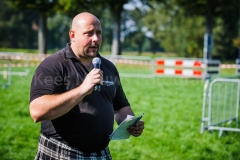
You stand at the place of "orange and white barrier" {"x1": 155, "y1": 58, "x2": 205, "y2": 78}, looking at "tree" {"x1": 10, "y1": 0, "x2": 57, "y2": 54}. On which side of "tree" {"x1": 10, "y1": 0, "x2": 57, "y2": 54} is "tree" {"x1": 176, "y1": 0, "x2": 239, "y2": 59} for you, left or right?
right

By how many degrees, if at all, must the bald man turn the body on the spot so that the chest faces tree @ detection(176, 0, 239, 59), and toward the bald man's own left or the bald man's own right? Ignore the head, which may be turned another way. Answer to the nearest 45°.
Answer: approximately 135° to the bald man's own left

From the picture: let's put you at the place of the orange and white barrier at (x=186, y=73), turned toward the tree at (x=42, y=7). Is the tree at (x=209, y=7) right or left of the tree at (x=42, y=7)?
right

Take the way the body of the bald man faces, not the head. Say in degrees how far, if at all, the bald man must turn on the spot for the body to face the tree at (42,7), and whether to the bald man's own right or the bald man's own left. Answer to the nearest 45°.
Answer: approximately 135° to the bald man's own left

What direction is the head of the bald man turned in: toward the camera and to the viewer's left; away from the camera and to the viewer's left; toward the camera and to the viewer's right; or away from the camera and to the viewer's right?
toward the camera and to the viewer's right

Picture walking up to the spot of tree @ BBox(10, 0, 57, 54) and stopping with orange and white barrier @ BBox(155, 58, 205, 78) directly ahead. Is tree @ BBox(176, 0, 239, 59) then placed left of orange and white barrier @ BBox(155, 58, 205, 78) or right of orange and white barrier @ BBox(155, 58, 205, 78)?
left

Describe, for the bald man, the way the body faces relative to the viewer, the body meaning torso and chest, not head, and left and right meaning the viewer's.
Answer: facing the viewer and to the right of the viewer

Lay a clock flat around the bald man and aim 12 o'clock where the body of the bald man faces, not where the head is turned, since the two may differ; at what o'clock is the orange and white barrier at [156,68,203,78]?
The orange and white barrier is roughly at 8 o'clock from the bald man.

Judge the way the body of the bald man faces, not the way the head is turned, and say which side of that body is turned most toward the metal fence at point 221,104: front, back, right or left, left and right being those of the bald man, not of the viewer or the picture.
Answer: left

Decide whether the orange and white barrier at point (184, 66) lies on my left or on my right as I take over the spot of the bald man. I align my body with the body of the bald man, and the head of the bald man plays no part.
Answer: on my left
